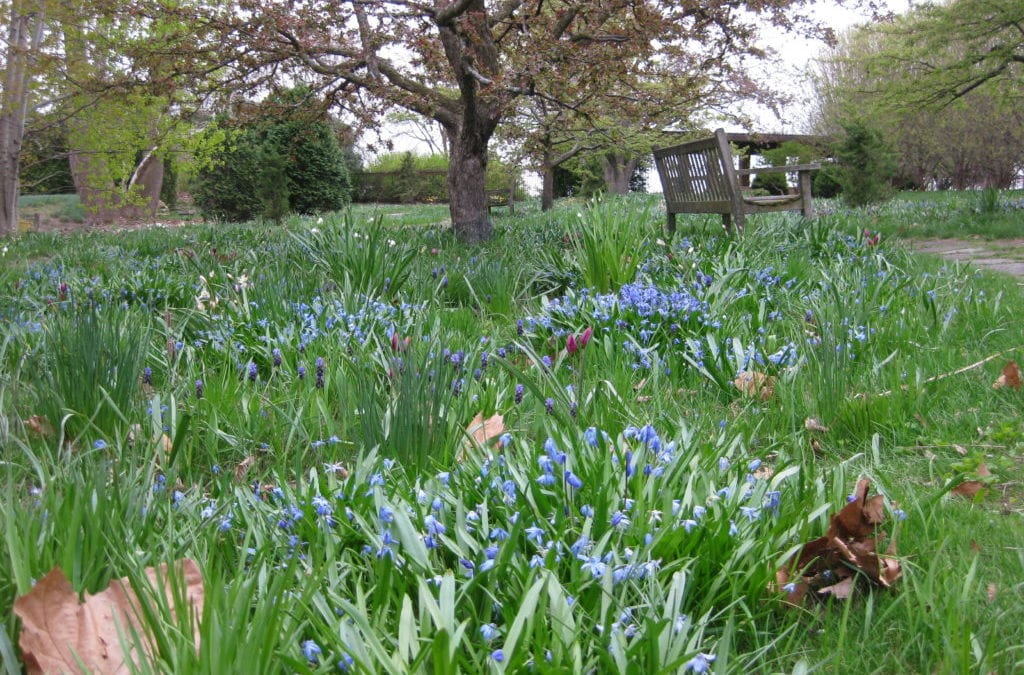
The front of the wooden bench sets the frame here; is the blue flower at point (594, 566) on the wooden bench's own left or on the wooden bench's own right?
on the wooden bench's own right

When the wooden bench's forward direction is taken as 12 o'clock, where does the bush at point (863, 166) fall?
The bush is roughly at 11 o'clock from the wooden bench.

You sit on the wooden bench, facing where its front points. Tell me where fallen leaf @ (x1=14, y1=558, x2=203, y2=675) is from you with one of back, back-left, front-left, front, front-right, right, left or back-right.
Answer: back-right

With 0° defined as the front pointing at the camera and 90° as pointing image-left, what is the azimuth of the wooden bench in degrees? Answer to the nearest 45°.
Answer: approximately 225°

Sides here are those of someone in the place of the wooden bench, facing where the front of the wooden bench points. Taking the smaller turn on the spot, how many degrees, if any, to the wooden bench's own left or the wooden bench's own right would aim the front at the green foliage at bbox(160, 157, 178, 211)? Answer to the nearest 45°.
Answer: approximately 90° to the wooden bench's own left

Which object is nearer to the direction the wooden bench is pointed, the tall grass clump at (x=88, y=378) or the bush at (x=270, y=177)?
the bush

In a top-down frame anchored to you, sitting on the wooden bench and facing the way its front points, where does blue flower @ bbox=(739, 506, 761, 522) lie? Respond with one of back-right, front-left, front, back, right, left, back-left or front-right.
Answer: back-right

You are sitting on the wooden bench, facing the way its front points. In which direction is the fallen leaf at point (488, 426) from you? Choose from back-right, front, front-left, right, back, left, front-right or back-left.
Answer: back-right

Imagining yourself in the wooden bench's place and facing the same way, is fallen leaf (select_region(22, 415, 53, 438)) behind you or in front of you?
behind

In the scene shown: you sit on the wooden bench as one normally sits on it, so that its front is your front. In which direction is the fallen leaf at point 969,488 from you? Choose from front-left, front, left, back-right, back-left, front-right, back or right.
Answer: back-right

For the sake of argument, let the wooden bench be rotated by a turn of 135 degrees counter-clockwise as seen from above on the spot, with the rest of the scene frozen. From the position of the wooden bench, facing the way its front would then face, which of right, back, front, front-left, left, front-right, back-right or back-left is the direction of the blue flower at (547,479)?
left

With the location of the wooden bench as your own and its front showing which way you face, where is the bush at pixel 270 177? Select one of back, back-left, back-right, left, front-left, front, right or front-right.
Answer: left

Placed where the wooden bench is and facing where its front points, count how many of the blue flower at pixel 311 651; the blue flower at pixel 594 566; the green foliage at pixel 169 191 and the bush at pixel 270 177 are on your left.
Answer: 2

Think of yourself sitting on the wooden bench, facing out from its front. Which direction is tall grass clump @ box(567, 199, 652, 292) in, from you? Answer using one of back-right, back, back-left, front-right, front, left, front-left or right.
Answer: back-right

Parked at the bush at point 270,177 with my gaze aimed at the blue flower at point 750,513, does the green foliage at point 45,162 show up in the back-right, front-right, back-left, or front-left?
back-right

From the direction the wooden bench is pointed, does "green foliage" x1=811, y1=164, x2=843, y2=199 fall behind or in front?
in front

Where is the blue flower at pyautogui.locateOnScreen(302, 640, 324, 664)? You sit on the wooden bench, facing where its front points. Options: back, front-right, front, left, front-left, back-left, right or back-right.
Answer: back-right
